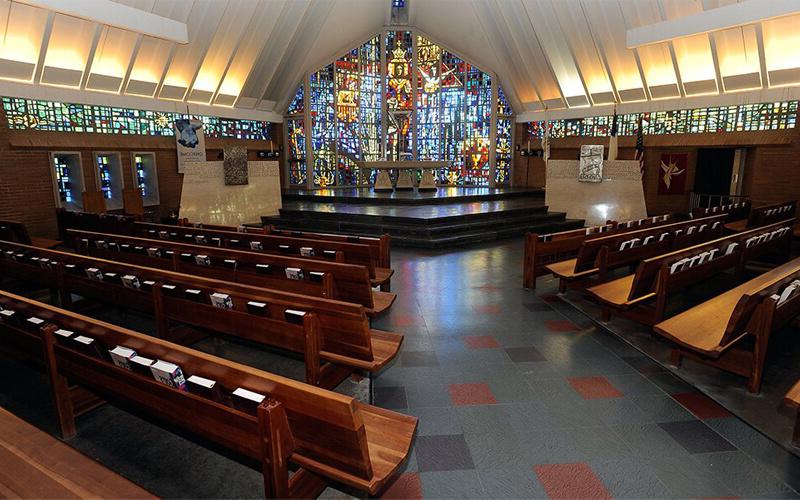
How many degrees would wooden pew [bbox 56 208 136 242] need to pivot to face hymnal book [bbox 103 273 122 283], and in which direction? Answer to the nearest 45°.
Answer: approximately 135° to its right

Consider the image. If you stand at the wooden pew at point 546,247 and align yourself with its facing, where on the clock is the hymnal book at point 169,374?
The hymnal book is roughly at 8 o'clock from the wooden pew.

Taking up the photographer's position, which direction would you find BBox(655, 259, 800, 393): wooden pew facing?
facing away from the viewer and to the left of the viewer

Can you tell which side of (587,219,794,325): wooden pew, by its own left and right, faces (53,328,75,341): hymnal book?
left

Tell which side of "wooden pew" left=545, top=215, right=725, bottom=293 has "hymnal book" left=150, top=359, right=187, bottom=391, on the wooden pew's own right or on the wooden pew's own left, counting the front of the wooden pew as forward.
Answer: on the wooden pew's own left

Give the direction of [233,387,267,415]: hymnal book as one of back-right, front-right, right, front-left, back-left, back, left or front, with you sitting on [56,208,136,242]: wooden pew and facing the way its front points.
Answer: back-right

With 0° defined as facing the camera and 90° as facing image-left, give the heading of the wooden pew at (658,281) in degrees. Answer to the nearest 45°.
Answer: approximately 135°

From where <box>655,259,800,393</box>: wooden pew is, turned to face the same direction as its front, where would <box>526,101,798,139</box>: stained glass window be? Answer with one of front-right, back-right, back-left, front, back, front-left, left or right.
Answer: front-right

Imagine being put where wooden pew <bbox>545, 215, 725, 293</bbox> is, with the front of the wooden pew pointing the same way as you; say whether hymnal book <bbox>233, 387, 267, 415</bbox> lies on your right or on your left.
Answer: on your left

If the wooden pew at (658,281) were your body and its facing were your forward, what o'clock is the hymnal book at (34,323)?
The hymnal book is roughly at 9 o'clock from the wooden pew.

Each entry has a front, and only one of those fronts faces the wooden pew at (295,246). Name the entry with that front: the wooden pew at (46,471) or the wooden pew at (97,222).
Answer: the wooden pew at (46,471)

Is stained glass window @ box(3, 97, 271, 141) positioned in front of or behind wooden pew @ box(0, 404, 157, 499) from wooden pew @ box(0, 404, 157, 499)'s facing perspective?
in front

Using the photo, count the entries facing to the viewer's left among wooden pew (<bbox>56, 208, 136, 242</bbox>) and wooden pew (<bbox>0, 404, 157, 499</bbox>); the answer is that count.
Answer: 0

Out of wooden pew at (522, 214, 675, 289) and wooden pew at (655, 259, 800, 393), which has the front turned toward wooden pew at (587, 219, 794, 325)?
wooden pew at (655, 259, 800, 393)

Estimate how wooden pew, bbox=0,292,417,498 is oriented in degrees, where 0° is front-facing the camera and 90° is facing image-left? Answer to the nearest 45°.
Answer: approximately 225°

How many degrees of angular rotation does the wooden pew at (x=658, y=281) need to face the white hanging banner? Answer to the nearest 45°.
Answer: approximately 45° to its left

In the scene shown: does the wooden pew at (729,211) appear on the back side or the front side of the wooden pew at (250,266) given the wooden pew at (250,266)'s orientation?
on the front side
